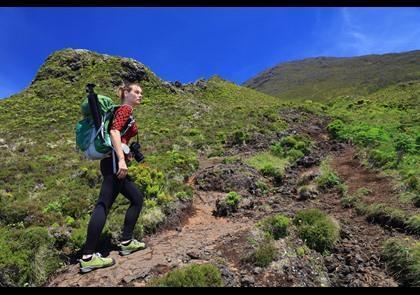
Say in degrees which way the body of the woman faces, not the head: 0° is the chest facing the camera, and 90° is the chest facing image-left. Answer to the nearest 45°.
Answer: approximately 270°

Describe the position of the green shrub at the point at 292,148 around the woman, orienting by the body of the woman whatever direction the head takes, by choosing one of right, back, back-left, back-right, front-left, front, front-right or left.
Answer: front-left

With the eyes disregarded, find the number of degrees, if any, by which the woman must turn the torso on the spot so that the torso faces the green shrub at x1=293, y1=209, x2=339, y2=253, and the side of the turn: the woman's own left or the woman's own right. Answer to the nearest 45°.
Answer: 0° — they already face it

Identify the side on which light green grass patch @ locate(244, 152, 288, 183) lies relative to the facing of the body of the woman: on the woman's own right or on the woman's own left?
on the woman's own left

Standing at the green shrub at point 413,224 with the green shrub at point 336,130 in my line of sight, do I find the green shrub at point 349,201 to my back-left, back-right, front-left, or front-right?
front-left

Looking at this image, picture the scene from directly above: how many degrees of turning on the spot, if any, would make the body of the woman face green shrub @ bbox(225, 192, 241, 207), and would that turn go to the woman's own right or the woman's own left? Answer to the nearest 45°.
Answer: approximately 45° to the woman's own left

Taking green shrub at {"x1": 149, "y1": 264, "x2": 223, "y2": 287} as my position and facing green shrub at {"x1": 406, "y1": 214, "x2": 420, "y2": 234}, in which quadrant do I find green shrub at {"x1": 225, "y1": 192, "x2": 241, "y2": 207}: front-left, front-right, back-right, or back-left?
front-left

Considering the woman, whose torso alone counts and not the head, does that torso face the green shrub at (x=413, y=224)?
yes

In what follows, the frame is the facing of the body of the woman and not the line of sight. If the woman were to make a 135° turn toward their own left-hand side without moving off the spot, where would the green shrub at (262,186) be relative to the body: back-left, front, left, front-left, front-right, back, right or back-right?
right

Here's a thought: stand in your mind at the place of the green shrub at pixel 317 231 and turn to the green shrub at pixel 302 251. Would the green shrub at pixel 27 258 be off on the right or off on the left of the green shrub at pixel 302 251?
right

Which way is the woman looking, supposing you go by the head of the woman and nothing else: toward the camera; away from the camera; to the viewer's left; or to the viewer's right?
to the viewer's right

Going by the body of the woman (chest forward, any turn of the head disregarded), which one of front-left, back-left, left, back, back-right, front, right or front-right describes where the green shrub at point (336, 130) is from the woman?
front-left

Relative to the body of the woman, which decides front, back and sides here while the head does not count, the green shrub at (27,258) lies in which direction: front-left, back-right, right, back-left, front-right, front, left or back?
back-left

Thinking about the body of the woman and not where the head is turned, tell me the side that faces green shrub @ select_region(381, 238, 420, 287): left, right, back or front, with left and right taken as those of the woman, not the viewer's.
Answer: front
